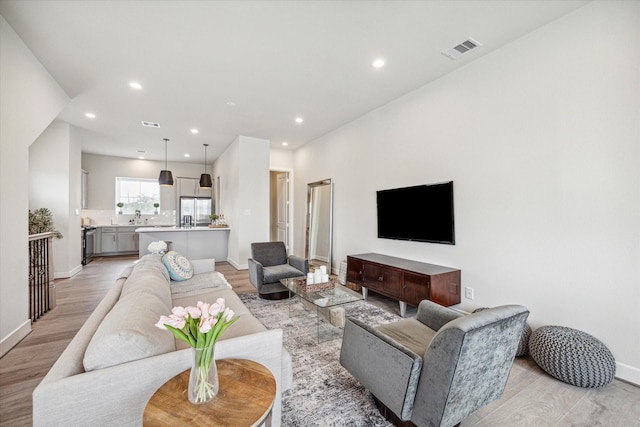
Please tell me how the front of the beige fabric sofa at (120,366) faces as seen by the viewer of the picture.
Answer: facing to the right of the viewer

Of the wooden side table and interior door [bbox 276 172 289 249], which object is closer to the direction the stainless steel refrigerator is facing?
the wooden side table

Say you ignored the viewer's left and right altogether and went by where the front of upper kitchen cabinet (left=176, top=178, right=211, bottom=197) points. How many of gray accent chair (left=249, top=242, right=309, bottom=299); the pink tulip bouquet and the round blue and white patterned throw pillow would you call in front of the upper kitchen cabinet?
3

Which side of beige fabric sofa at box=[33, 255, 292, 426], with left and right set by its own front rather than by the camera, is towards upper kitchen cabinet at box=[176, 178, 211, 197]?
left
